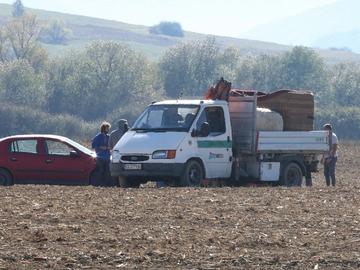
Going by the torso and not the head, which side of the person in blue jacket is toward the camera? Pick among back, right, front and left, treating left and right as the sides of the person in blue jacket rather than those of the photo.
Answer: right

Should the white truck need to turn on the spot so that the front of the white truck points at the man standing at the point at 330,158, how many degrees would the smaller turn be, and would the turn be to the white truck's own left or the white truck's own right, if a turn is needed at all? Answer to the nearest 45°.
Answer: approximately 180°

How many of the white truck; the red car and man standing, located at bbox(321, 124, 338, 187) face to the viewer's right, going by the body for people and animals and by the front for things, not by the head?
1

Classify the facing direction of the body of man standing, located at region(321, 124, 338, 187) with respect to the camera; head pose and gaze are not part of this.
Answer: to the viewer's left

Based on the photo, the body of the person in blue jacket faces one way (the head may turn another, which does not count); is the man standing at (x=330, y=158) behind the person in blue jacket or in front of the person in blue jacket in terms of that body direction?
in front

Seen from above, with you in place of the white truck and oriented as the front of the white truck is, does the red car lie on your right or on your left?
on your right

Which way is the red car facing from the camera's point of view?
to the viewer's right

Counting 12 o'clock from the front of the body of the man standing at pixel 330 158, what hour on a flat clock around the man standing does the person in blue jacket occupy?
The person in blue jacket is roughly at 11 o'clock from the man standing.

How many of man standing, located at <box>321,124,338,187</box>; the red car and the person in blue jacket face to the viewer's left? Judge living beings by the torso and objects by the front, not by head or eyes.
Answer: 1
